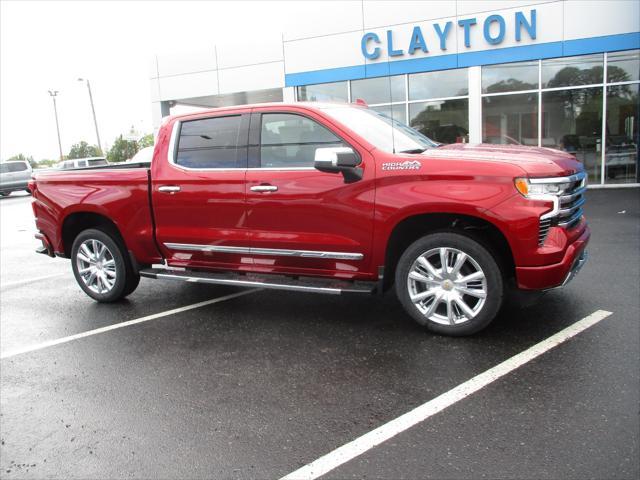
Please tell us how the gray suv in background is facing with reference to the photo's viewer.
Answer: facing to the left of the viewer

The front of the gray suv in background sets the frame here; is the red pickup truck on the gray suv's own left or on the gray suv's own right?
on the gray suv's own left

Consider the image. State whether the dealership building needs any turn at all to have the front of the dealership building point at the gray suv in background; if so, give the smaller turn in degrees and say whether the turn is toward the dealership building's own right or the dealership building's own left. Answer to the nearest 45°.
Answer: approximately 90° to the dealership building's own right

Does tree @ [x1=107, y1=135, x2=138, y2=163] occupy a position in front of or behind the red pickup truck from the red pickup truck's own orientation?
behind

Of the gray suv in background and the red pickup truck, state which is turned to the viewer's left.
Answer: the gray suv in background

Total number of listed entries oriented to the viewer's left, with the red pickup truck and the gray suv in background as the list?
1

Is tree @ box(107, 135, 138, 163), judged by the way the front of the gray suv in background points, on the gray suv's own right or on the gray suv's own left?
on the gray suv's own right

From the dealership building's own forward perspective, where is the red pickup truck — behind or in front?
in front

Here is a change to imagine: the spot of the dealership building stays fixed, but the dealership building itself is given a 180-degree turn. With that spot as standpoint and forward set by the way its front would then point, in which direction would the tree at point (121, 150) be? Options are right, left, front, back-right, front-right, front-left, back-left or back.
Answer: left

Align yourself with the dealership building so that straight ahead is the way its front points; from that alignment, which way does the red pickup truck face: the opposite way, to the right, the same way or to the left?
to the left

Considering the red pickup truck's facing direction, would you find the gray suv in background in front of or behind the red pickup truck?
behind

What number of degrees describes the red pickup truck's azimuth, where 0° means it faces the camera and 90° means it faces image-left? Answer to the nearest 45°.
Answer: approximately 315°
